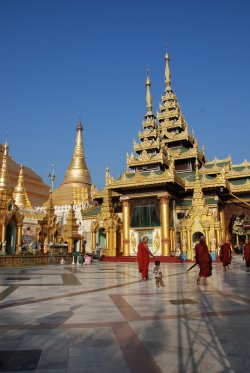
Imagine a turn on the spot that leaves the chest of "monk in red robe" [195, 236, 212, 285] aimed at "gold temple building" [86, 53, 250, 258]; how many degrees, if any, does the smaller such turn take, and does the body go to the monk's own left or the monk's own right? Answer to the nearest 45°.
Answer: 0° — they already face it

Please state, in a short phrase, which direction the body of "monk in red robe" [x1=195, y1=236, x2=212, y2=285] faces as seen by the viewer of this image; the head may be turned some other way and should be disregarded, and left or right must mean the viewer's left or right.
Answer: facing away from the viewer
